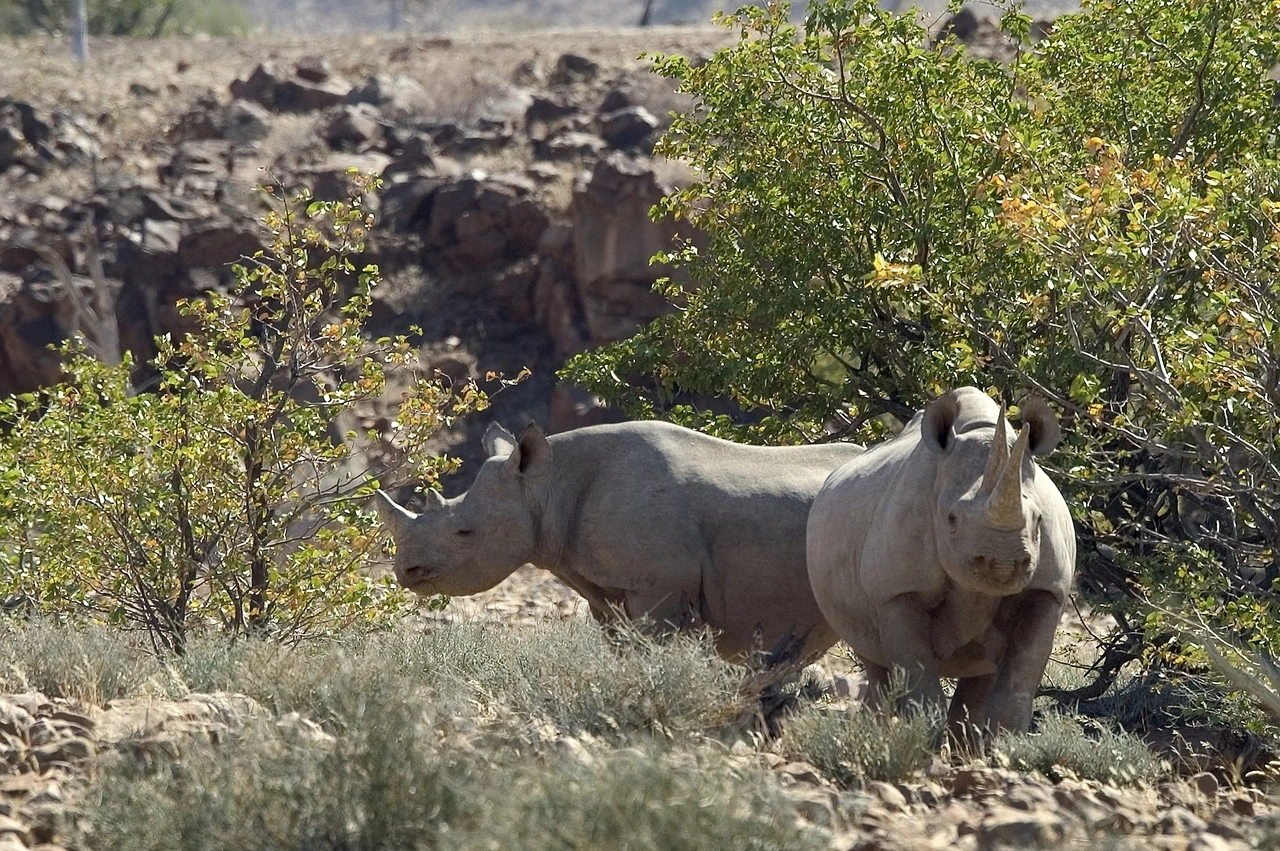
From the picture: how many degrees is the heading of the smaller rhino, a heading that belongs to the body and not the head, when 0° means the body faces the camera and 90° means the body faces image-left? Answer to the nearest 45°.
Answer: approximately 90°

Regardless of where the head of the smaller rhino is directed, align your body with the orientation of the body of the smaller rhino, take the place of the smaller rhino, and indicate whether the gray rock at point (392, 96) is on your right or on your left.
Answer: on your right

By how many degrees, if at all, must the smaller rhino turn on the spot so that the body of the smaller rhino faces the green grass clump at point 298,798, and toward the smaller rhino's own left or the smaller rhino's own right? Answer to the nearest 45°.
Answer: approximately 90° to the smaller rhino's own left

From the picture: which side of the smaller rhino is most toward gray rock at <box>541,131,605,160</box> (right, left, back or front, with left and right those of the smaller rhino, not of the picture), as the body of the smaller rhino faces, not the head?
right

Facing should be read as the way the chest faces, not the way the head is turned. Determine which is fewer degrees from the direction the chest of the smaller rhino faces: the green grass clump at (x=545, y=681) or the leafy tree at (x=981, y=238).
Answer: the green grass clump

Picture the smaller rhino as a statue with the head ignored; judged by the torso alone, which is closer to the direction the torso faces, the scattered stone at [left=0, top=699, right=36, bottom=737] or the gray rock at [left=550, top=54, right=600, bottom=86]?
the scattered stone

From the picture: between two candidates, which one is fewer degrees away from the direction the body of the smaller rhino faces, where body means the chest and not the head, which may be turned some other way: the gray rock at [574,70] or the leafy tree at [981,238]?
the gray rock

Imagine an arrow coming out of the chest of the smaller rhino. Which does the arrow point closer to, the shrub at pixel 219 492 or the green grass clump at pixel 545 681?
the shrub

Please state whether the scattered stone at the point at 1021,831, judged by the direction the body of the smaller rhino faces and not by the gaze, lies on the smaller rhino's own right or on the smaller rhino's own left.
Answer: on the smaller rhino's own left

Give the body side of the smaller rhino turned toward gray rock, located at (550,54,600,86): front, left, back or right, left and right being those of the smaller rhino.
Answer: right

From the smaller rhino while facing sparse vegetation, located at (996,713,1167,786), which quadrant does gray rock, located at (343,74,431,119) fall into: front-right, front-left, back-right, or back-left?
back-left

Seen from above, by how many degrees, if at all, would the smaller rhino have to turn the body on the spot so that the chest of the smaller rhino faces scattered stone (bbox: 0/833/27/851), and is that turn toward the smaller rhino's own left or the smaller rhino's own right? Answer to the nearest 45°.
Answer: approximately 45° to the smaller rhino's own left

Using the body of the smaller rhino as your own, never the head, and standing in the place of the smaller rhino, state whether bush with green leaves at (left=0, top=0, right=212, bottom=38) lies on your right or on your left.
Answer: on your right
